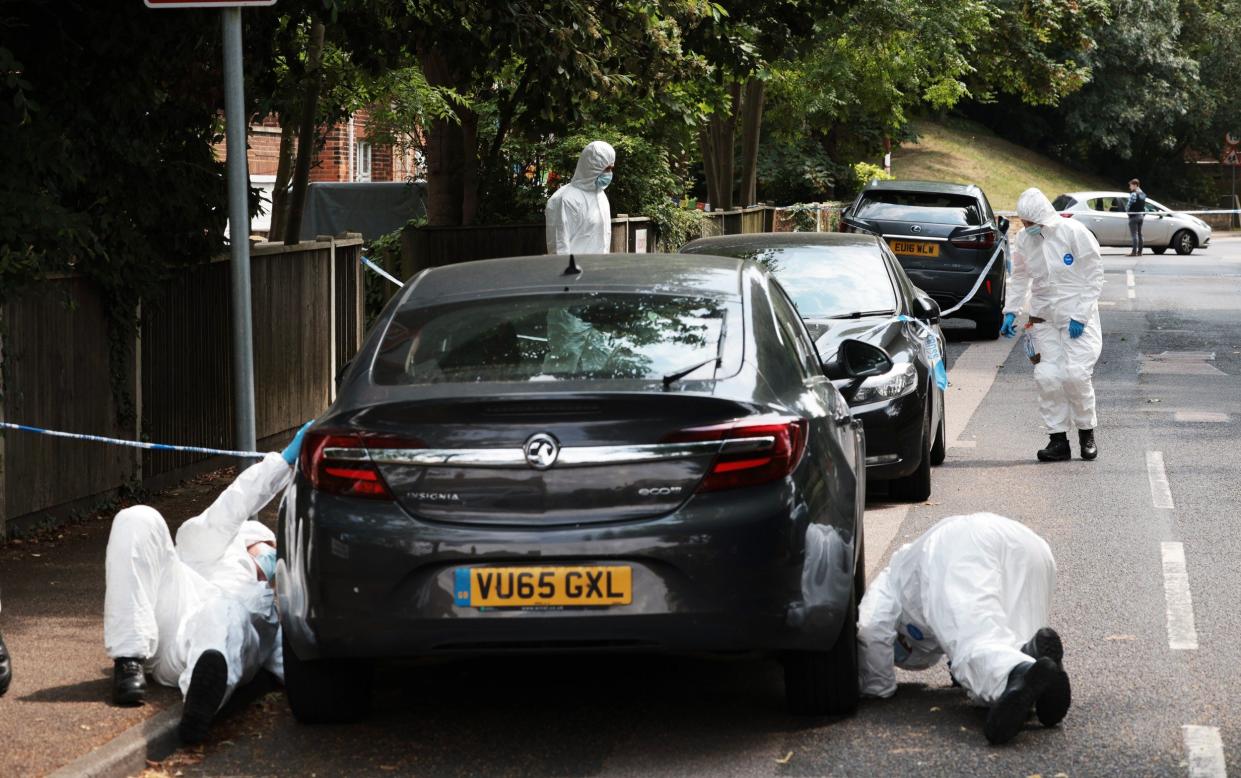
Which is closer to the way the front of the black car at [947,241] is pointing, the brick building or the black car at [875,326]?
the brick building

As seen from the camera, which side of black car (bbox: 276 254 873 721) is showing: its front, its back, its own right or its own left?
back

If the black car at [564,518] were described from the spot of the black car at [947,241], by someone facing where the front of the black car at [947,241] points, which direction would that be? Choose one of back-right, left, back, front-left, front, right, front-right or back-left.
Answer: back

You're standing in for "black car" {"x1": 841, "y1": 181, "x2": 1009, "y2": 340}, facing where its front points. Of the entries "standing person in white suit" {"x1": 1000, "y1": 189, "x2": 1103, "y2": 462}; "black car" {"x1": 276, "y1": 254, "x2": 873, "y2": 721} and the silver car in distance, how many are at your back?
2

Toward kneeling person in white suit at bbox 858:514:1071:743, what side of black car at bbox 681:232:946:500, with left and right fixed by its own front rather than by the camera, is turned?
front

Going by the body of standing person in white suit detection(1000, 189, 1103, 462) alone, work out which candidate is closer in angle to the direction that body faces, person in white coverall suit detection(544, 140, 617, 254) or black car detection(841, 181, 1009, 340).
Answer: the person in white coverall suit

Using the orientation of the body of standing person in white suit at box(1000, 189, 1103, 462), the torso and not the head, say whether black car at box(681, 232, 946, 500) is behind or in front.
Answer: in front

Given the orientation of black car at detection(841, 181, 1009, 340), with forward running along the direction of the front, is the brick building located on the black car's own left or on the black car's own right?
on the black car's own left

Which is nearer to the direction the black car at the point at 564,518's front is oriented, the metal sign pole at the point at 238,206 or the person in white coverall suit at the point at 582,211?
the person in white coverall suit

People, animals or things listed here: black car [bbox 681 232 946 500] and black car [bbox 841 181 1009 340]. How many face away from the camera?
1

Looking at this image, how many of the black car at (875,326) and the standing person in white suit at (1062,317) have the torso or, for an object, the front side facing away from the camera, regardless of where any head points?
0

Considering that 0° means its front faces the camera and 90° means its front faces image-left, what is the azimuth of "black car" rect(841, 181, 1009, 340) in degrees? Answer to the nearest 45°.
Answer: approximately 180°

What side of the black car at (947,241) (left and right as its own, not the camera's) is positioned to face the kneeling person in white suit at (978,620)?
back

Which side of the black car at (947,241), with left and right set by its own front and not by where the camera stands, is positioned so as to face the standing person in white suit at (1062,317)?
back
